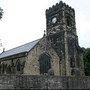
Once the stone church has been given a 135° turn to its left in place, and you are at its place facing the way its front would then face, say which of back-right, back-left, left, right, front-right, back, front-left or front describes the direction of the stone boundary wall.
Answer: back

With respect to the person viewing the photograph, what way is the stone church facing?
facing the viewer and to the right of the viewer
